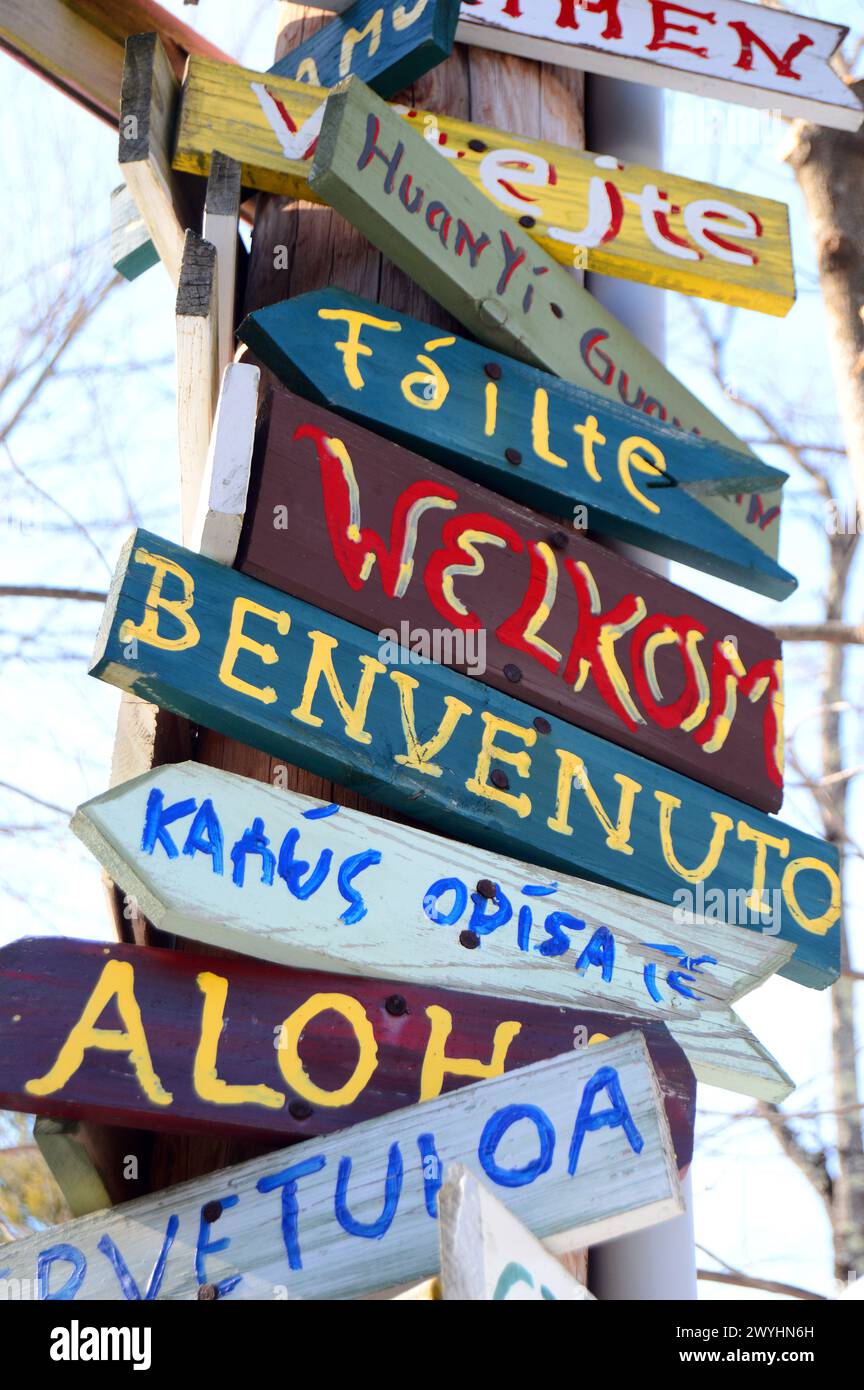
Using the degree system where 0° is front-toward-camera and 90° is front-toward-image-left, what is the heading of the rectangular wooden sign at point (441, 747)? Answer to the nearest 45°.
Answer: approximately 0°

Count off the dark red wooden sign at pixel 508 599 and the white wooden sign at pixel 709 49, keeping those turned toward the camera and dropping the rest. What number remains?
2

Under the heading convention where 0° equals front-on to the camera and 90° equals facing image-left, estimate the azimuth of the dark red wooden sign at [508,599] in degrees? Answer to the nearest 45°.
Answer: approximately 0°

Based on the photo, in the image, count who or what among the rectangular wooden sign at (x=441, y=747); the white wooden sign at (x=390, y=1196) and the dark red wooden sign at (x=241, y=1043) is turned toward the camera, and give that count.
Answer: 3
